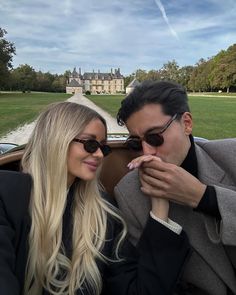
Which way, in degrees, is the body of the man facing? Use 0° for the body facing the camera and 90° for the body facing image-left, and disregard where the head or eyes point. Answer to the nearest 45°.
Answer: approximately 45°

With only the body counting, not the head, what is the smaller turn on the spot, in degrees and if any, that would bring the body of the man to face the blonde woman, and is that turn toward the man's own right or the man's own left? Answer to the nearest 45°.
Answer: approximately 90° to the man's own right

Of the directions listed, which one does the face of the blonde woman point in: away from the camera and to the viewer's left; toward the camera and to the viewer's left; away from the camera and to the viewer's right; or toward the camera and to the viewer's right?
toward the camera and to the viewer's right
